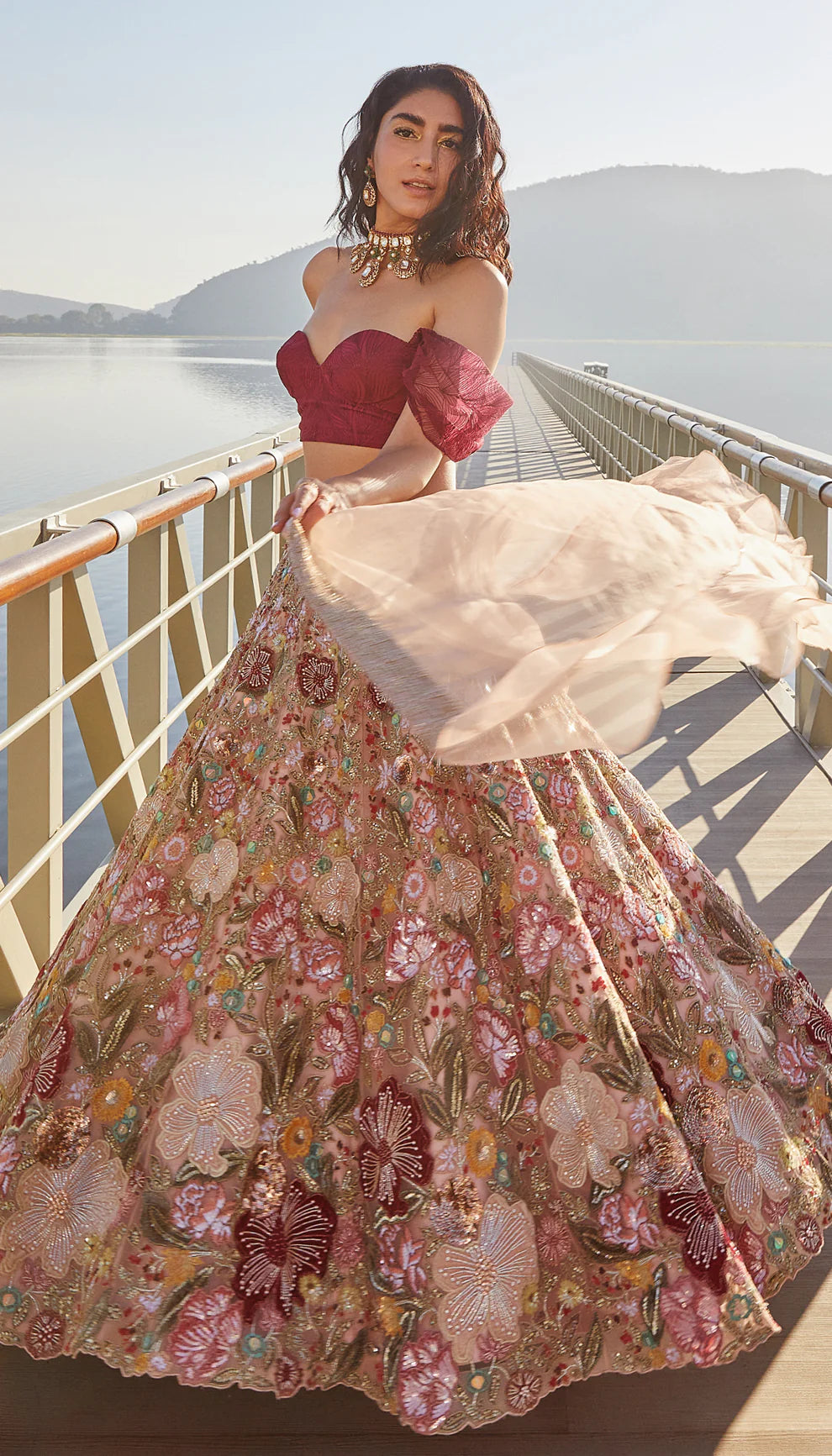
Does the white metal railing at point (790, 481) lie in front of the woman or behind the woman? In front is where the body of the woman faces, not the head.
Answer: behind

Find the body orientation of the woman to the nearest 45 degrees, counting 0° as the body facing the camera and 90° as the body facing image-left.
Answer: approximately 45°
